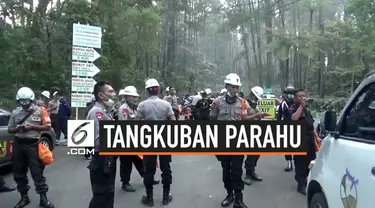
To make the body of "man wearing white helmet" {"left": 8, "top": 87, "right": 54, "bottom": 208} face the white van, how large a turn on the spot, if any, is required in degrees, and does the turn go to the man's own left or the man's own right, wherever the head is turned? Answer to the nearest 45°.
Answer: approximately 45° to the man's own left

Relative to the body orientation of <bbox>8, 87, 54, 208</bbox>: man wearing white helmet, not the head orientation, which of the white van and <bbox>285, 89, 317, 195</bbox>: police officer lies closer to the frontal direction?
the white van

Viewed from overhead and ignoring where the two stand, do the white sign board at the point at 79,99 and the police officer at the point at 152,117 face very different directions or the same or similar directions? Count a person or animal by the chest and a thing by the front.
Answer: very different directions

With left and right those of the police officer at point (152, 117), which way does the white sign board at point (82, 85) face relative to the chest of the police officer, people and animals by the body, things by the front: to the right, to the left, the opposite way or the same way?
the opposite way

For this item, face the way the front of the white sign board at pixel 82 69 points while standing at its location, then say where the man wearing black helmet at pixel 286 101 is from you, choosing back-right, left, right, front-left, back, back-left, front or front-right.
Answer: front-left

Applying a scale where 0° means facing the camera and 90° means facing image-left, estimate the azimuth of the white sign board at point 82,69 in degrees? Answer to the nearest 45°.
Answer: approximately 0°

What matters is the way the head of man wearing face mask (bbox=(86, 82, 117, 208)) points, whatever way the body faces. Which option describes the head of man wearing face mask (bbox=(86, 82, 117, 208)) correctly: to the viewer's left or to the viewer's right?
to the viewer's right

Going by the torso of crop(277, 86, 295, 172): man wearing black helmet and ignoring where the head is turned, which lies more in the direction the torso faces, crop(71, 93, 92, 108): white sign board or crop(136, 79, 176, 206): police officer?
the police officer
